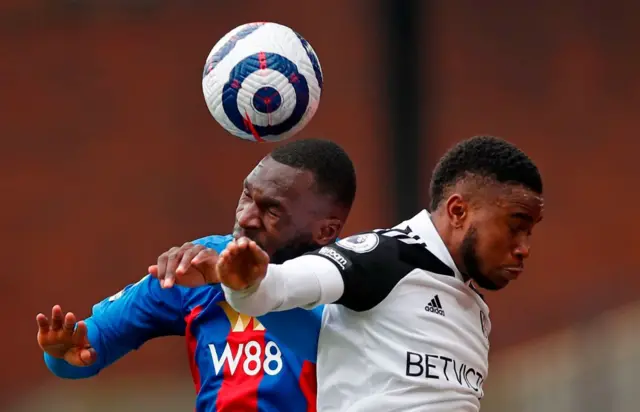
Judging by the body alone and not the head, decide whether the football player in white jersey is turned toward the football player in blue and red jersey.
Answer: no
